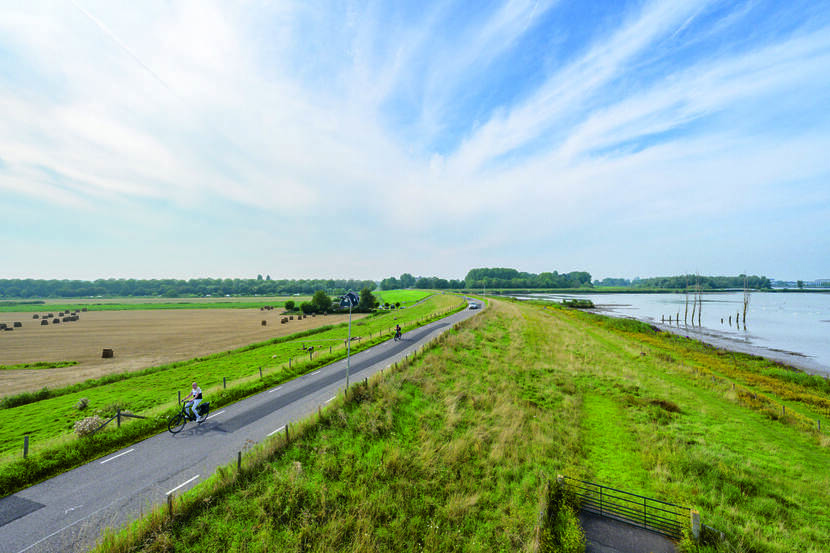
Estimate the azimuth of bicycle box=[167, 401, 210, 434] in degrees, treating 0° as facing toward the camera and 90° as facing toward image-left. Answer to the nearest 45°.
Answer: approximately 45°

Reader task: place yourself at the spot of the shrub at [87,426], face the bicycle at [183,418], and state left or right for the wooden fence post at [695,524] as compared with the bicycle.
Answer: right

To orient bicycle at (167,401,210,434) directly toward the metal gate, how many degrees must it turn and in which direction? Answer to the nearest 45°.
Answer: approximately 90° to its left

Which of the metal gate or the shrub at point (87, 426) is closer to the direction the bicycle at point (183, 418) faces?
the shrub

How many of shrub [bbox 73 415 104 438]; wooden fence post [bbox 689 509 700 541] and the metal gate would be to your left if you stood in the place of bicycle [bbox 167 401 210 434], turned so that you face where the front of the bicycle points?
2

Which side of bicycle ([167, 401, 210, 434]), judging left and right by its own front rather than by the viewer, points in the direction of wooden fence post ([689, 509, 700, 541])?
left

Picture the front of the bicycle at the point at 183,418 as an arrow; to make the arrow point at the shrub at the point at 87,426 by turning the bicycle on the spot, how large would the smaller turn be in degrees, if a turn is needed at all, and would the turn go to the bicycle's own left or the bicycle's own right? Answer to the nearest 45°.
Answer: approximately 45° to the bicycle's own right
